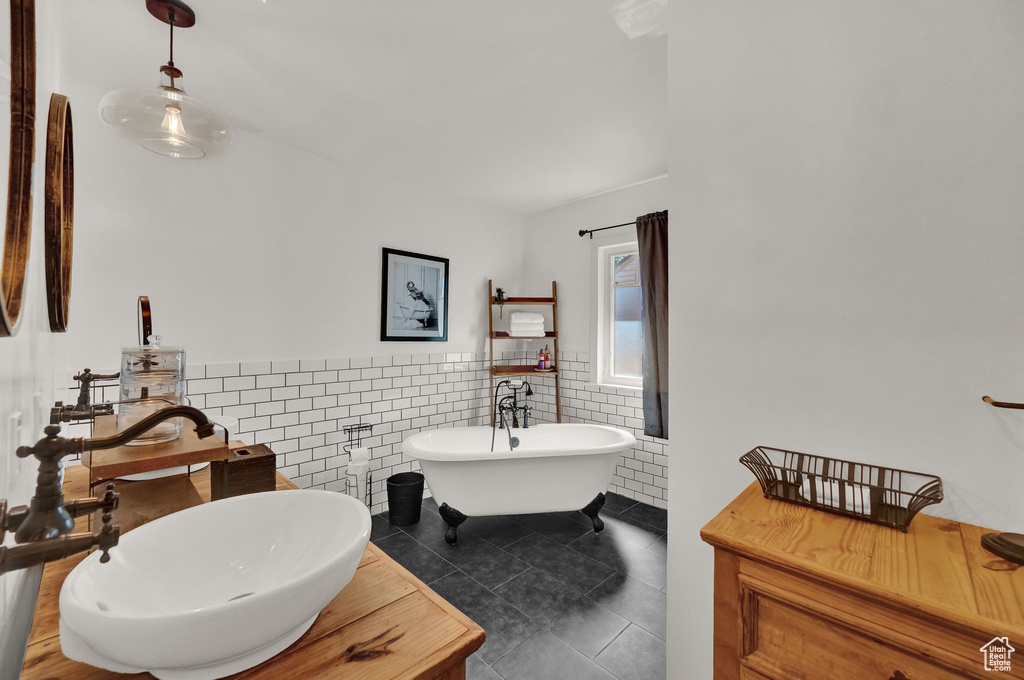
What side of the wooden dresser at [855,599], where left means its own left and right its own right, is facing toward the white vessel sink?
front

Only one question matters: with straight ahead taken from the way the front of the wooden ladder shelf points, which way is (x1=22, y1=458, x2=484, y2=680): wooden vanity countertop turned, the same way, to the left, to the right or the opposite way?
to the left

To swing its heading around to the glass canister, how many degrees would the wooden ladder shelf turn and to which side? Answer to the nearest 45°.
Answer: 0° — it already faces it

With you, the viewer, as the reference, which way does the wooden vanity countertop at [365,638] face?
facing the viewer and to the right of the viewer

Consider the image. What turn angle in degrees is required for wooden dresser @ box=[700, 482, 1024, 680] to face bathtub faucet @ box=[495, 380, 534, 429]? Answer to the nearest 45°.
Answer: approximately 90° to its right

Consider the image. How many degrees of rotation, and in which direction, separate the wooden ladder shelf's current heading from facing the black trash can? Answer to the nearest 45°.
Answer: approximately 45° to its right

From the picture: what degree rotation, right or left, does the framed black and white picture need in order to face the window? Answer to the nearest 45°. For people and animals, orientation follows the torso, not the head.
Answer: approximately 45° to its left

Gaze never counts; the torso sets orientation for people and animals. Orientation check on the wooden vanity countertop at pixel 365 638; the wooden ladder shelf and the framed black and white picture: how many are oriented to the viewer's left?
0

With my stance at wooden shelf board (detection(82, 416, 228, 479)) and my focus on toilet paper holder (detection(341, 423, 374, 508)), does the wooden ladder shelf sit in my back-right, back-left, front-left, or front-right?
front-right

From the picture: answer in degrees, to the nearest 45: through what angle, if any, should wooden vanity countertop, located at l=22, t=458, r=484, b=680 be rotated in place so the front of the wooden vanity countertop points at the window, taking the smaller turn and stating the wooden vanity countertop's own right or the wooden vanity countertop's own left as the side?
approximately 90° to the wooden vanity countertop's own left

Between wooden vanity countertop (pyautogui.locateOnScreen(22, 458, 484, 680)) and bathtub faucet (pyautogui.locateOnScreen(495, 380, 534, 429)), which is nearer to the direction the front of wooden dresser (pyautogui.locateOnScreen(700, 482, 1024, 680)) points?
the wooden vanity countertop

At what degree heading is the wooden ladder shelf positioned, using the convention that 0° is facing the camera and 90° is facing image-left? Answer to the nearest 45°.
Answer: approximately 0°

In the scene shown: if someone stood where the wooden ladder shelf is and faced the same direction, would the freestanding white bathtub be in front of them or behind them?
in front

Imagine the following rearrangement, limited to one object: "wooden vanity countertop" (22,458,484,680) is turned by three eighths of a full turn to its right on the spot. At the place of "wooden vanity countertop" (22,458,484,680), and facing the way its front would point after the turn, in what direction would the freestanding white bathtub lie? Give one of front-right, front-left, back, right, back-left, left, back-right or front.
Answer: back-right
